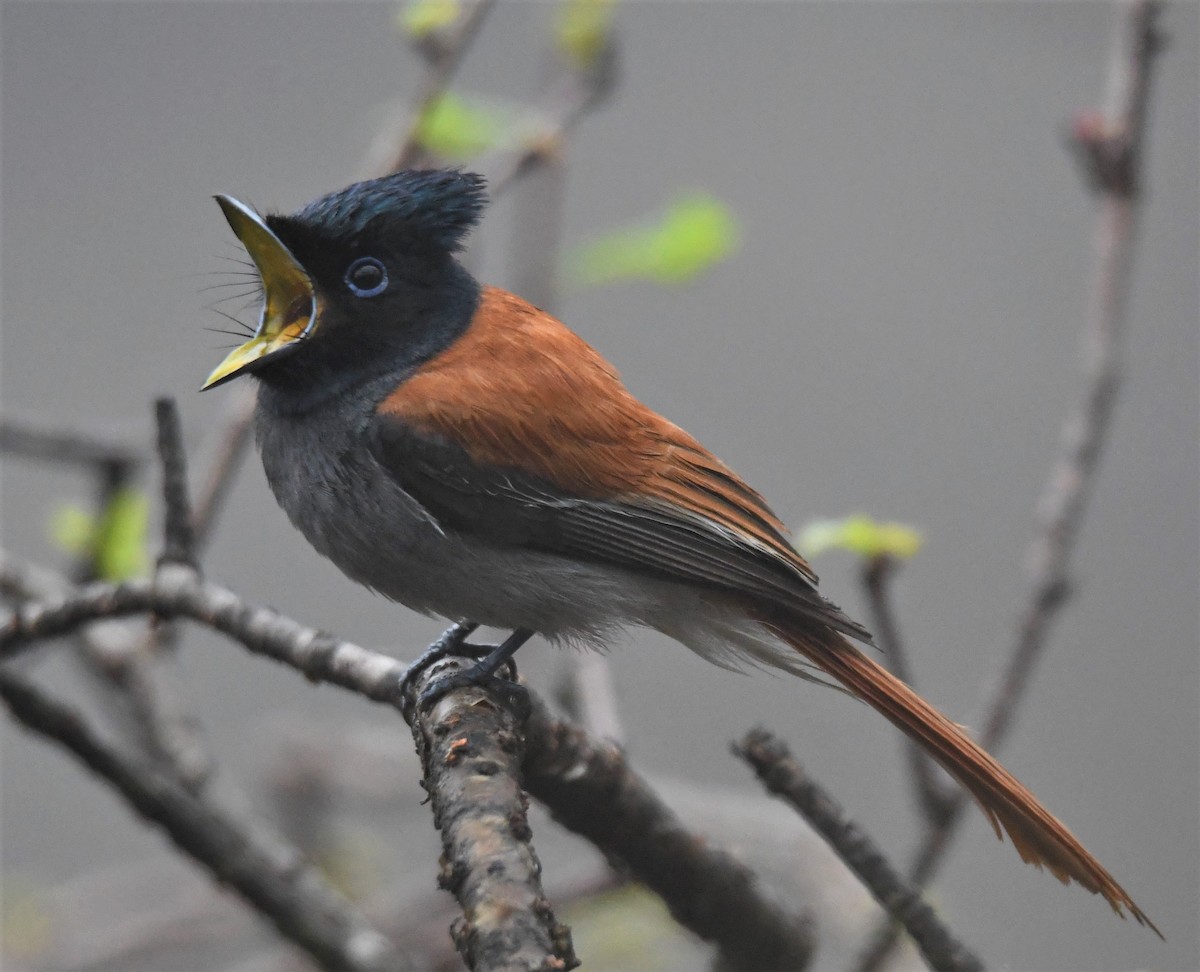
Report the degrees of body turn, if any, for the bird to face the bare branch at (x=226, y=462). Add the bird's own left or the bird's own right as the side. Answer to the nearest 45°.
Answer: approximately 45° to the bird's own right

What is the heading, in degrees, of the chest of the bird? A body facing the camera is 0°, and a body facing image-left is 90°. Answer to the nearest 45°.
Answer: approximately 90°

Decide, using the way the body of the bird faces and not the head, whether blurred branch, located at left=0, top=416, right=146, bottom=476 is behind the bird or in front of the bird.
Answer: in front
